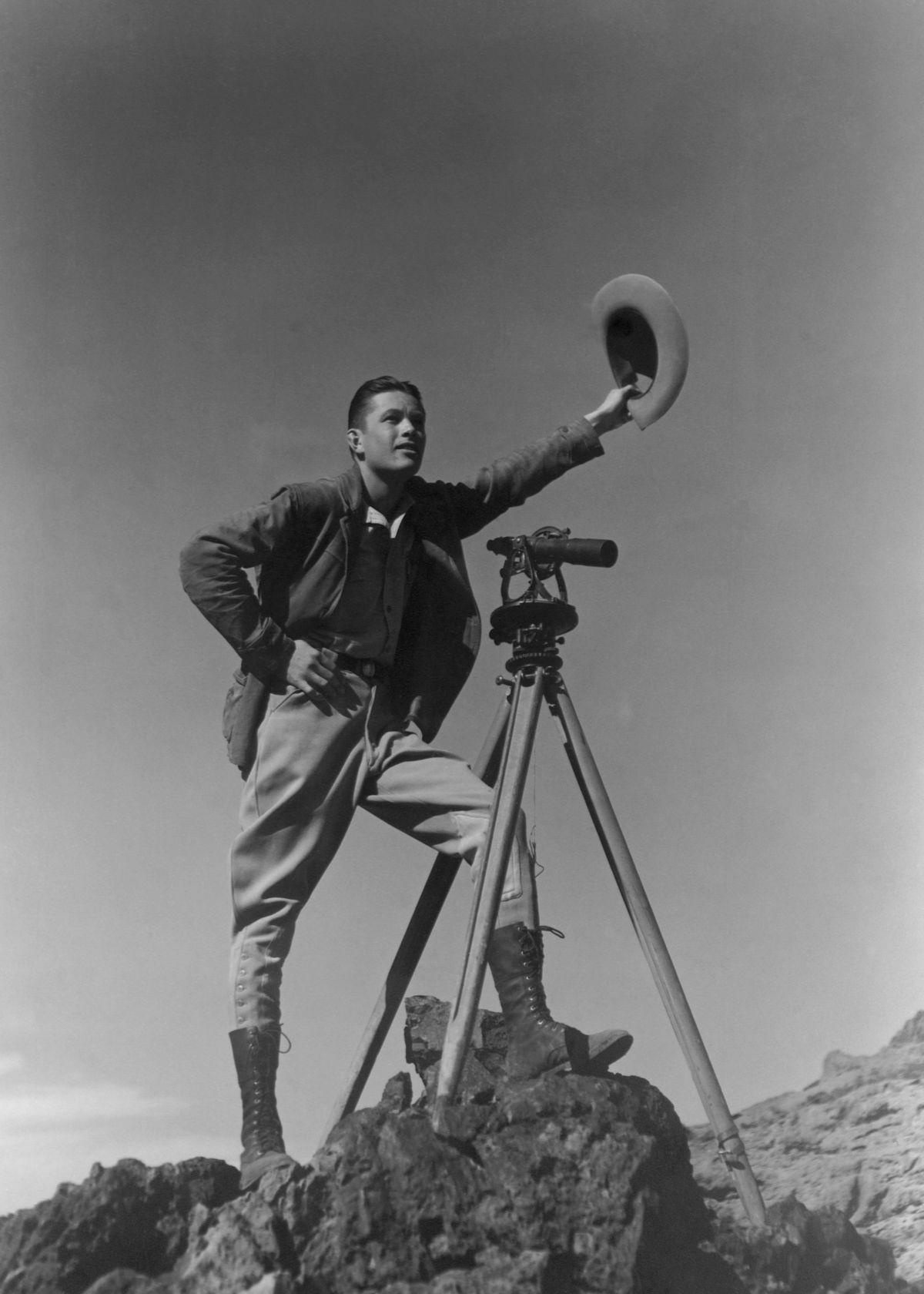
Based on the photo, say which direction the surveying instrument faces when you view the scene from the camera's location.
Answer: facing to the right of the viewer

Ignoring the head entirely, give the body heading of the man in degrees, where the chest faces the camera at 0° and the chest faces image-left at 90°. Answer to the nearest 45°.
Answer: approximately 315°
